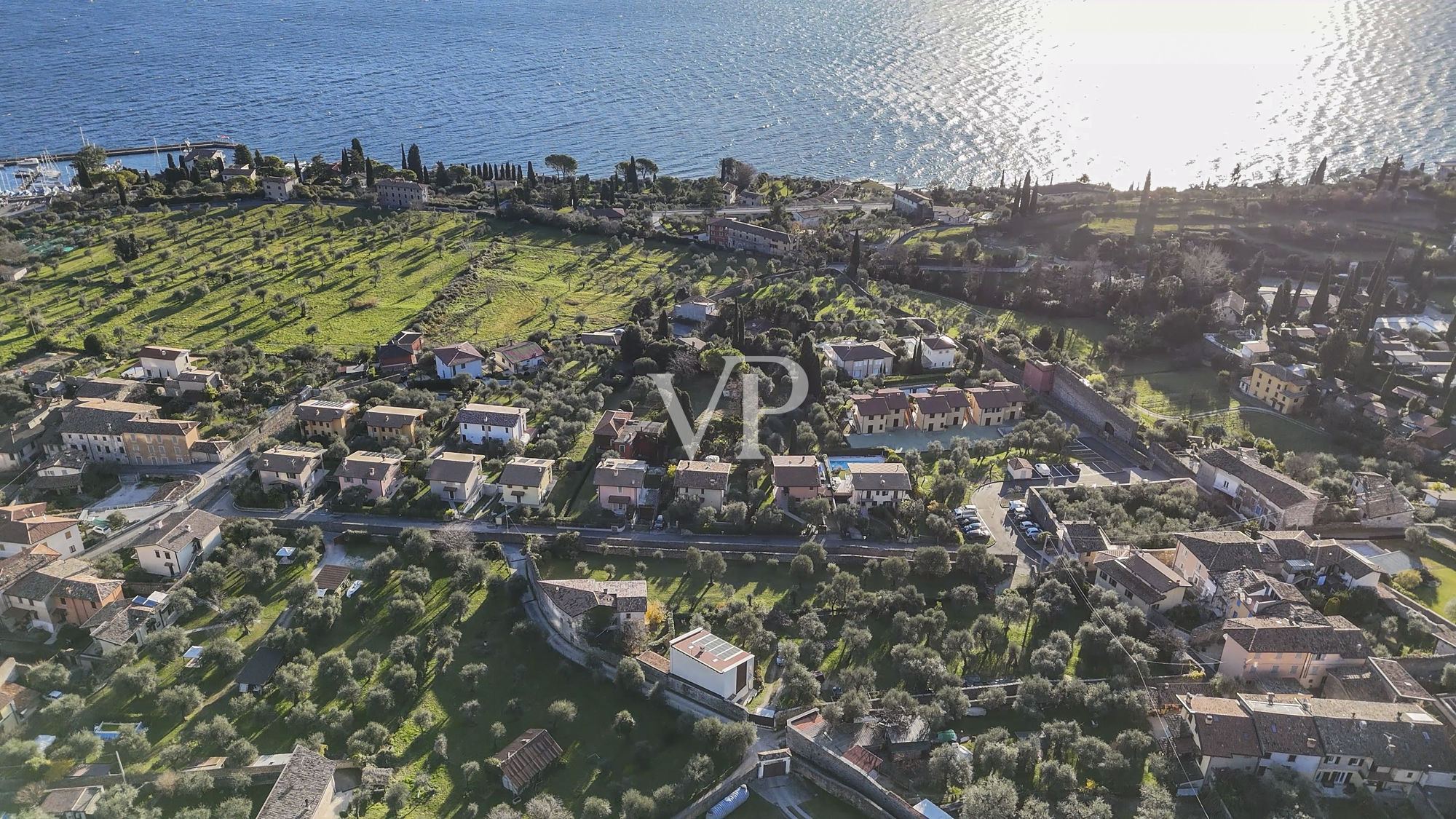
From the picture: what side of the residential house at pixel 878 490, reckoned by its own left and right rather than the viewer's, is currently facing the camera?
front

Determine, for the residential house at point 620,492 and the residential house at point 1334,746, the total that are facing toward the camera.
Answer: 2

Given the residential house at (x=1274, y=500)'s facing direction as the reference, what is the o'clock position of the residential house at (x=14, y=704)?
the residential house at (x=14, y=704) is roughly at 12 o'clock from the residential house at (x=1274, y=500).

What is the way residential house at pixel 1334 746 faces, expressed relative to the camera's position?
facing the viewer

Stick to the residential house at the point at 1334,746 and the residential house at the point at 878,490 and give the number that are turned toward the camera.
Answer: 2

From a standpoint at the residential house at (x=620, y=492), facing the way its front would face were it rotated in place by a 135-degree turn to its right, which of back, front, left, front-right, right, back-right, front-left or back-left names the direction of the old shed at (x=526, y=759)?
back-left

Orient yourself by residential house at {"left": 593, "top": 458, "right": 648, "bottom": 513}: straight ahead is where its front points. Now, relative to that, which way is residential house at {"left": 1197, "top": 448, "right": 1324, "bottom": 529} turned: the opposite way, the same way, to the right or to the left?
to the right

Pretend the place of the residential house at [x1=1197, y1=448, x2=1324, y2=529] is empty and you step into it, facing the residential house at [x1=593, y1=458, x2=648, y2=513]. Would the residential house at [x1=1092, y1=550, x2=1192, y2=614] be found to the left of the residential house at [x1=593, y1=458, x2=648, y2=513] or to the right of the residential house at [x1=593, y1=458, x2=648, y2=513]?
left

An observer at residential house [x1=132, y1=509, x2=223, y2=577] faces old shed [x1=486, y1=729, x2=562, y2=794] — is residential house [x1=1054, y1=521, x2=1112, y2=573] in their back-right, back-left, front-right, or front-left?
front-left

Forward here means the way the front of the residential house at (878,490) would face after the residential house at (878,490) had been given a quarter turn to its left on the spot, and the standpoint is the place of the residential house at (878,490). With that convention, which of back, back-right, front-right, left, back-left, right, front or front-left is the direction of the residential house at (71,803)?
back-right

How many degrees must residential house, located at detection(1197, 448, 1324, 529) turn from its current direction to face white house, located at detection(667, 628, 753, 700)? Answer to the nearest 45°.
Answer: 0° — it already faces it

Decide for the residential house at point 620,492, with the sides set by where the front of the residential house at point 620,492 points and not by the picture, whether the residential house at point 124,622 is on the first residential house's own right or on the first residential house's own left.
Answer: on the first residential house's own right

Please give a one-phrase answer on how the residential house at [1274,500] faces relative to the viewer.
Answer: facing the viewer and to the left of the viewer

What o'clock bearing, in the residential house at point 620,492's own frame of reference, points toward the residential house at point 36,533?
the residential house at point 36,533 is roughly at 3 o'clock from the residential house at point 620,492.

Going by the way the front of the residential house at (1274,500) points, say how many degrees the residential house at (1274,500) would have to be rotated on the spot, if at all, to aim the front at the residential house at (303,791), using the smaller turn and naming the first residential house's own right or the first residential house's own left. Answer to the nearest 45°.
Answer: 0° — it already faces it

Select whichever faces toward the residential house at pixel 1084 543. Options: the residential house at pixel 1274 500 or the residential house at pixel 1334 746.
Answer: the residential house at pixel 1274 500
